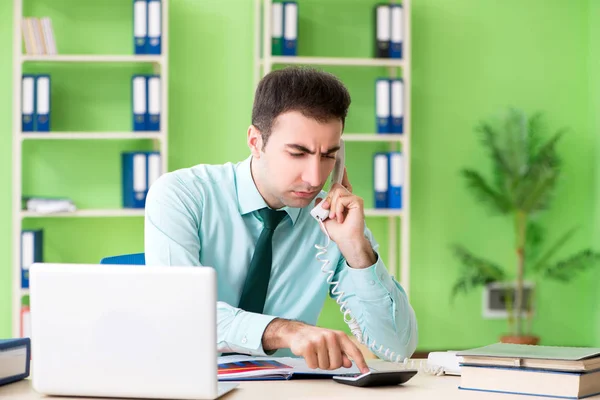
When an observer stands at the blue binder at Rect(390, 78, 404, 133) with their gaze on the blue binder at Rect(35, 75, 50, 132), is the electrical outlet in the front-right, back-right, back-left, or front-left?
back-right

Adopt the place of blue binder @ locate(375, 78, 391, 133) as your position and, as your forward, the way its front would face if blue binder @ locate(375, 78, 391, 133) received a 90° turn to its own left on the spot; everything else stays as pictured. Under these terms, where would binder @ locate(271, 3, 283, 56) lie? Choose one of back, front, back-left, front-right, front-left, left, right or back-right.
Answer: back

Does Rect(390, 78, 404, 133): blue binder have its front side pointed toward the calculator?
yes

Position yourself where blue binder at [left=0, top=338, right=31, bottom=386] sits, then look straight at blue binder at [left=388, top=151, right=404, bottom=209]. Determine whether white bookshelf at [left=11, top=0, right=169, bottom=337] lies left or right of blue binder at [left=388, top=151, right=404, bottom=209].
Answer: left

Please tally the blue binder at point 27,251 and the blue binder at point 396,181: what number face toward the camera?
2

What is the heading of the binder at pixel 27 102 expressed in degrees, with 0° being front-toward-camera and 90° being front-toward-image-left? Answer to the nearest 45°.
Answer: approximately 0°

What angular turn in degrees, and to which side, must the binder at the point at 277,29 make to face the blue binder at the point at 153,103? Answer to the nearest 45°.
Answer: approximately 90° to its right

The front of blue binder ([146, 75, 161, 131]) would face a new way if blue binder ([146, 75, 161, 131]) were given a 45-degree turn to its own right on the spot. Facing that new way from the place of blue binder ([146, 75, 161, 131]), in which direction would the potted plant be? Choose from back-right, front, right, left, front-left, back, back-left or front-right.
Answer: back-left

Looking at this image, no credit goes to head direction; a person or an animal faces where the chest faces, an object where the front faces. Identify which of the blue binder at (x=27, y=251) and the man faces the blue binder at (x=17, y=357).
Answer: the blue binder at (x=27, y=251)
